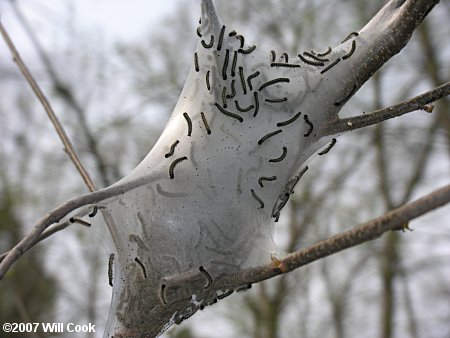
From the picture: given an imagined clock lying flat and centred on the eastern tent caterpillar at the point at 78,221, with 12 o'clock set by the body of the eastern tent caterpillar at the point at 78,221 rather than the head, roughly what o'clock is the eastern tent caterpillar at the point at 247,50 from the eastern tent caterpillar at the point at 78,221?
the eastern tent caterpillar at the point at 247,50 is roughly at 6 o'clock from the eastern tent caterpillar at the point at 78,221.

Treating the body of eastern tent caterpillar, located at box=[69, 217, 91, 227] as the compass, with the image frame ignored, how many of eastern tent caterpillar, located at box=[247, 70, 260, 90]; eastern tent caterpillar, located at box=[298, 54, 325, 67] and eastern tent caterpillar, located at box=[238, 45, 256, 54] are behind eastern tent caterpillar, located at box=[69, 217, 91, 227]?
3

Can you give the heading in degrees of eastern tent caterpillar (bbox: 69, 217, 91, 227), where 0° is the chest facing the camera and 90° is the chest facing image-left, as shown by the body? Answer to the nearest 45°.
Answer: approximately 90°

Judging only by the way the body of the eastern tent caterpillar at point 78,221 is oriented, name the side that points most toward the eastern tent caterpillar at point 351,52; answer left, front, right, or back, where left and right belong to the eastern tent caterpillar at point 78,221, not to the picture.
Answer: back

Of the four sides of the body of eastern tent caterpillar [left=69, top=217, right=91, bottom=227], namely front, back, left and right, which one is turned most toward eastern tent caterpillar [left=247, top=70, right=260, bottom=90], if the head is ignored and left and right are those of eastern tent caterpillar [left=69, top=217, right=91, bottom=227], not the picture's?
back
